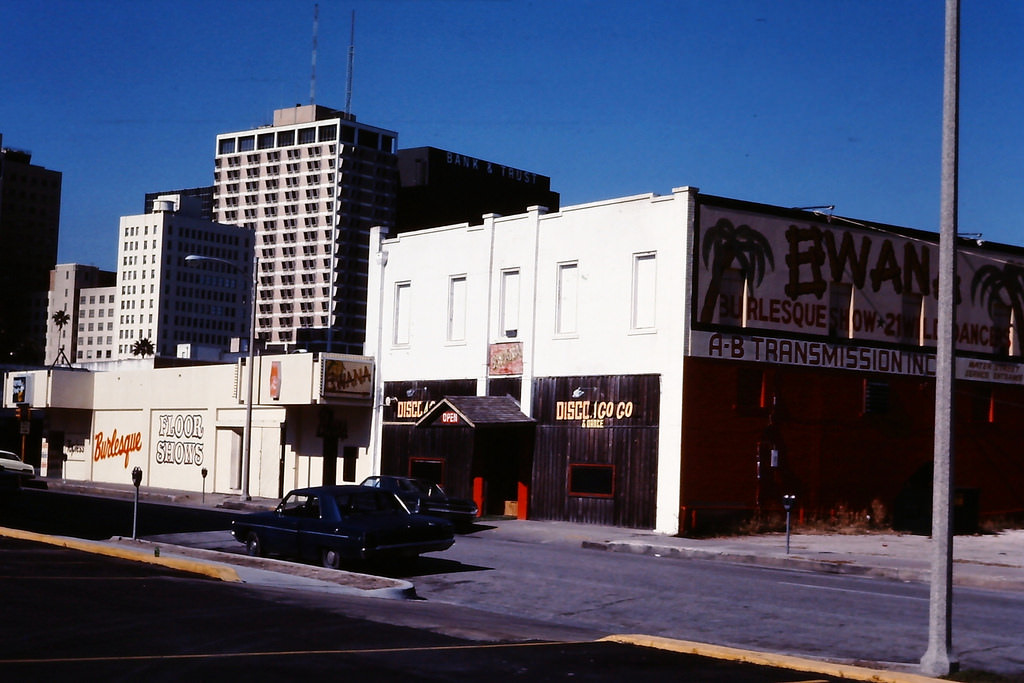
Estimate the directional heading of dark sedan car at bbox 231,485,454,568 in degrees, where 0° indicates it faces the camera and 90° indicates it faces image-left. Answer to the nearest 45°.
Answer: approximately 135°

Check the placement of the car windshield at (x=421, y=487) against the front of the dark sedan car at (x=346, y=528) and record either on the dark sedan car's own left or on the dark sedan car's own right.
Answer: on the dark sedan car's own right

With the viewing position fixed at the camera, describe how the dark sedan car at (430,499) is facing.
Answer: facing away from the viewer and to the left of the viewer

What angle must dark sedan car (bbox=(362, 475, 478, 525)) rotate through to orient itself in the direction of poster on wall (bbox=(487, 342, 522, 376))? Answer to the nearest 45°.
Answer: approximately 45° to its right

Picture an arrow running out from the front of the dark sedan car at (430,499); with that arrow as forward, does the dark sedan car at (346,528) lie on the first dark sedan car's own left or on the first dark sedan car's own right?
on the first dark sedan car's own left

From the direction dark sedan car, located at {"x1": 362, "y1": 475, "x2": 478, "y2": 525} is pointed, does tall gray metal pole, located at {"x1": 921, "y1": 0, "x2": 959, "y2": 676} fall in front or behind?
behind

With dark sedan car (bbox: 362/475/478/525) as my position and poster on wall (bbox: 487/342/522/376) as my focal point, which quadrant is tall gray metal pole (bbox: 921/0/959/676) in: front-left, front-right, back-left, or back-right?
back-right

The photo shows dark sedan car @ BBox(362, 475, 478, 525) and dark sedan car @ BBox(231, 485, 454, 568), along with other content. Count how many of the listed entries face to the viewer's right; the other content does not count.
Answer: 0
